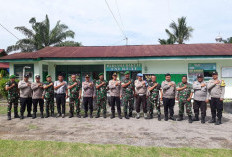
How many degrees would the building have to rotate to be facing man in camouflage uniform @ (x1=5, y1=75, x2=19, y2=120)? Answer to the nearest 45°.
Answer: approximately 45° to its right

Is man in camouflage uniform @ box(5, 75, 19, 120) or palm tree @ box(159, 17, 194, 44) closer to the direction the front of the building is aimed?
the man in camouflage uniform

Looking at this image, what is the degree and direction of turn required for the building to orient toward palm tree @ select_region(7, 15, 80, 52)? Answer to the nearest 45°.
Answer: approximately 135° to its right

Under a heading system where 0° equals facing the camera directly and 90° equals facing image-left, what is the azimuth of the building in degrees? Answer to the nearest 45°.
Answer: approximately 0°

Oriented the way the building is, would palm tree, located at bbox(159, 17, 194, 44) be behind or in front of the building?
behind

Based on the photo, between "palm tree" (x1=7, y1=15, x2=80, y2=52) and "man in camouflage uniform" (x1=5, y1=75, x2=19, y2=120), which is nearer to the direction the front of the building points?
the man in camouflage uniform
